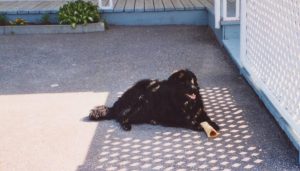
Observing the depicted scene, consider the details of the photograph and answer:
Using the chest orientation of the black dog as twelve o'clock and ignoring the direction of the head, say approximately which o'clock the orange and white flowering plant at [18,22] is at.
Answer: The orange and white flowering plant is roughly at 8 o'clock from the black dog.

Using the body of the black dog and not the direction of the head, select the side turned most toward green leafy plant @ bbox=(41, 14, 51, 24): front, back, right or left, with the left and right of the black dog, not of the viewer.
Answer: left

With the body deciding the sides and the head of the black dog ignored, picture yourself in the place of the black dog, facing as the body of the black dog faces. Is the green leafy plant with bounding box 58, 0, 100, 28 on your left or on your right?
on your left

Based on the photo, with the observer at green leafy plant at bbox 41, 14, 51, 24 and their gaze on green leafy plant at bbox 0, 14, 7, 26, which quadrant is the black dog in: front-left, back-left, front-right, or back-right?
back-left

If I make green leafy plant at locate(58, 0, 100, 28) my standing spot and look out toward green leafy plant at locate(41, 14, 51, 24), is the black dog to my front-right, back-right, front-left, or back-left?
back-left

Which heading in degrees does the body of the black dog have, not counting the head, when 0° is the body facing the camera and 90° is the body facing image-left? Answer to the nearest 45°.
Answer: approximately 270°

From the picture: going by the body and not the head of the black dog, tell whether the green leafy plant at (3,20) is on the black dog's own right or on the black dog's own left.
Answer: on the black dog's own left
